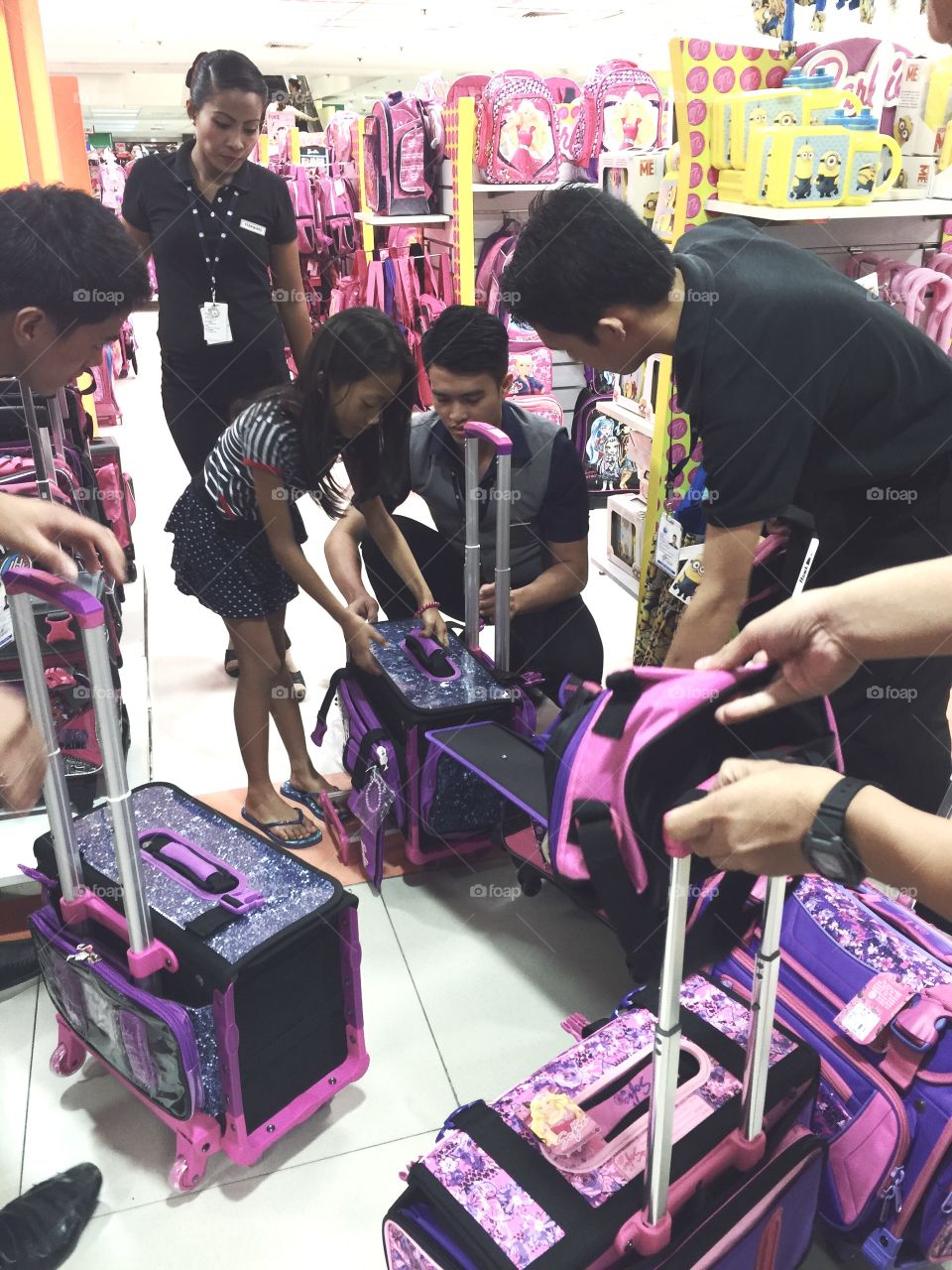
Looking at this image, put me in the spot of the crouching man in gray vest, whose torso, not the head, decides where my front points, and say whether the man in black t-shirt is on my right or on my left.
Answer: on my left

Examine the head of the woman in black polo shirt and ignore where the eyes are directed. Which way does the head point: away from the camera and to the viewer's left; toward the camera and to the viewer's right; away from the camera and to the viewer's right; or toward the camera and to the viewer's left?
toward the camera and to the viewer's right

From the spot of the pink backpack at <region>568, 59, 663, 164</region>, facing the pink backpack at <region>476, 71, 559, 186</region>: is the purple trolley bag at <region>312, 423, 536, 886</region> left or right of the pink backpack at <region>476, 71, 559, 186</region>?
left

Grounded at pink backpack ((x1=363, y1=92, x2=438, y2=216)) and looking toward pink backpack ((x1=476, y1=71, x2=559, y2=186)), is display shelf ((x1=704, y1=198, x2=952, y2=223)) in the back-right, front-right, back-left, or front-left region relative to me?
front-right

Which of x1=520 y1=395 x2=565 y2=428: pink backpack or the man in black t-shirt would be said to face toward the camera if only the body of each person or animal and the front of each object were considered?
the pink backpack

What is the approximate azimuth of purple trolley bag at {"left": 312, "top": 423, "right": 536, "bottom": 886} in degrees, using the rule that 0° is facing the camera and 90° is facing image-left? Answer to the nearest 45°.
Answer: approximately 45°

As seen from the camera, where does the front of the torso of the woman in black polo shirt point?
toward the camera

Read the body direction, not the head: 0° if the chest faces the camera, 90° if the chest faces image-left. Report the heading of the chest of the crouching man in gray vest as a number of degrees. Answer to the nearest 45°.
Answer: approximately 45°

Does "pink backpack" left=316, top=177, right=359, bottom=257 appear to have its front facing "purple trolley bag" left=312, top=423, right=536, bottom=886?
yes

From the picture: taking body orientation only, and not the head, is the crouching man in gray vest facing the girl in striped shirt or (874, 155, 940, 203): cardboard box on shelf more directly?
the girl in striped shirt

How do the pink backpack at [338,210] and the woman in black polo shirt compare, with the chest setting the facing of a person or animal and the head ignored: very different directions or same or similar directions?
same or similar directions

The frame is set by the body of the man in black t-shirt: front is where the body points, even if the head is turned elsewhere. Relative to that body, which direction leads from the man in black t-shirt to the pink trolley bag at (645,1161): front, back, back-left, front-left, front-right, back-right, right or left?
left

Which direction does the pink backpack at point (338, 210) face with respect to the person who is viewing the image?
facing the viewer

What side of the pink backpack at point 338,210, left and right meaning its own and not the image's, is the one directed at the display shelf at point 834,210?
front

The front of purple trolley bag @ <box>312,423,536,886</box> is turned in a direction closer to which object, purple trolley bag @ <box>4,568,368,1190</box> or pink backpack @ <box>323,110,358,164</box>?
the purple trolley bag

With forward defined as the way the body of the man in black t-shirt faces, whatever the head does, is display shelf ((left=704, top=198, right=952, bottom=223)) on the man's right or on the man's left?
on the man's right

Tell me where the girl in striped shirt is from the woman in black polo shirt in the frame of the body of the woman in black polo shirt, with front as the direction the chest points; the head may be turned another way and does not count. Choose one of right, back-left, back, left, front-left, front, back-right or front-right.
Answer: front

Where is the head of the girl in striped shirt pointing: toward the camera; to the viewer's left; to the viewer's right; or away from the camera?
to the viewer's right

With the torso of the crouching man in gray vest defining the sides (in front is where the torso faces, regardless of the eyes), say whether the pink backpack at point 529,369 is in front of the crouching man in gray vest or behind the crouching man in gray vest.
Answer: behind
